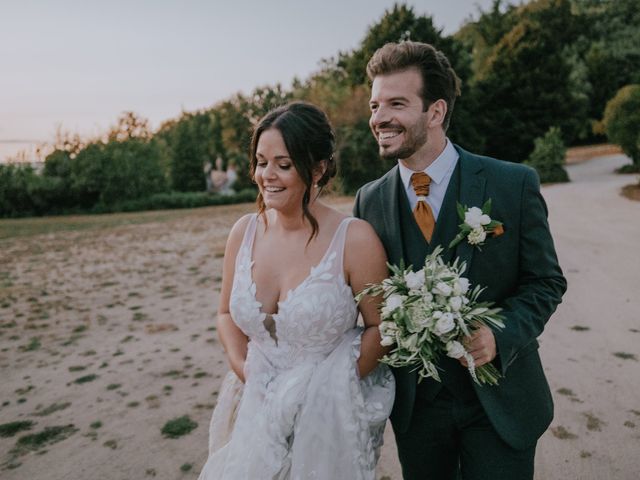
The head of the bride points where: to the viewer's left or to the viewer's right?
to the viewer's left

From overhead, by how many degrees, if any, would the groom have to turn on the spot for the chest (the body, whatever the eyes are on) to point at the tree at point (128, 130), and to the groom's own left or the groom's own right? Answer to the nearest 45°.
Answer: approximately 90° to the groom's own right

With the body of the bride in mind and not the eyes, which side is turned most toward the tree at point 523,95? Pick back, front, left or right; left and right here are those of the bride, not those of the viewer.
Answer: back

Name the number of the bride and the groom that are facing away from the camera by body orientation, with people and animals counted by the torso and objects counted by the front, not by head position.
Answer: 0

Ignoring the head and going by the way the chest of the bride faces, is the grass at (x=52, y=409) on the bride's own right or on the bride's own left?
on the bride's own right

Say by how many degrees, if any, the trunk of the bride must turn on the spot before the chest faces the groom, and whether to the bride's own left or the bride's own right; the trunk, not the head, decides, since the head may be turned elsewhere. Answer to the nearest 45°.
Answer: approximately 135° to the bride's own left

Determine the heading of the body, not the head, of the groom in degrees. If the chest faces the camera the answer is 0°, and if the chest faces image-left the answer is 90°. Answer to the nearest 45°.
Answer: approximately 45°

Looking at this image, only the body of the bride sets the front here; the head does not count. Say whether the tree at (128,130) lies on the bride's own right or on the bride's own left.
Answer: on the bride's own right

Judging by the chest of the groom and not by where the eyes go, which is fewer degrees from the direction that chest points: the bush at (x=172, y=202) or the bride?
the bride

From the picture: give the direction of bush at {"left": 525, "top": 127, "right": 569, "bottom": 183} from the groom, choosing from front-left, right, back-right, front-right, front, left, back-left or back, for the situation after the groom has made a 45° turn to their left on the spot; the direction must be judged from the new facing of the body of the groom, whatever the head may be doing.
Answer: back

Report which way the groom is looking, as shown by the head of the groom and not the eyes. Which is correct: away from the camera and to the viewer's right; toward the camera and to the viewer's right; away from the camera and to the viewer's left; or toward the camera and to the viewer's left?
toward the camera and to the viewer's left

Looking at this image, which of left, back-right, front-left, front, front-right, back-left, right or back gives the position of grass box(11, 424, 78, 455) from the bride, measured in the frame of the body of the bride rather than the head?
right

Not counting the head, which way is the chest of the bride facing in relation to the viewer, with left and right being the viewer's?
facing the viewer and to the left of the viewer

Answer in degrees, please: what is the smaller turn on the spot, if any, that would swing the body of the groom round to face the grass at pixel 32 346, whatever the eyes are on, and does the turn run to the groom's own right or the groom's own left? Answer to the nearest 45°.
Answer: approximately 90° to the groom's own right

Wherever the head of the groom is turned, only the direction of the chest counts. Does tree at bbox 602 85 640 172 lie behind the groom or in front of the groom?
behind

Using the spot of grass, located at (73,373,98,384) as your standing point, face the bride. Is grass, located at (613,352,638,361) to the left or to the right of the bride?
left

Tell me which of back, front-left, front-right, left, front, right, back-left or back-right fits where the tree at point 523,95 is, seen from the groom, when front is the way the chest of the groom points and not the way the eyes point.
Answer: back-right
